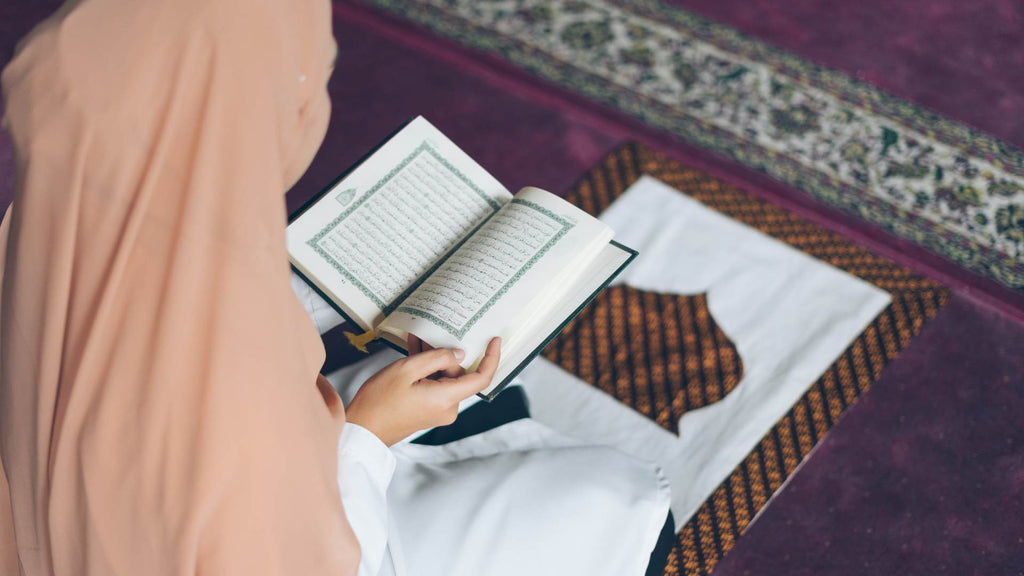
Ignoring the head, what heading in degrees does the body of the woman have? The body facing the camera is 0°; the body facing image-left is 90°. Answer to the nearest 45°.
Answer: approximately 225°
